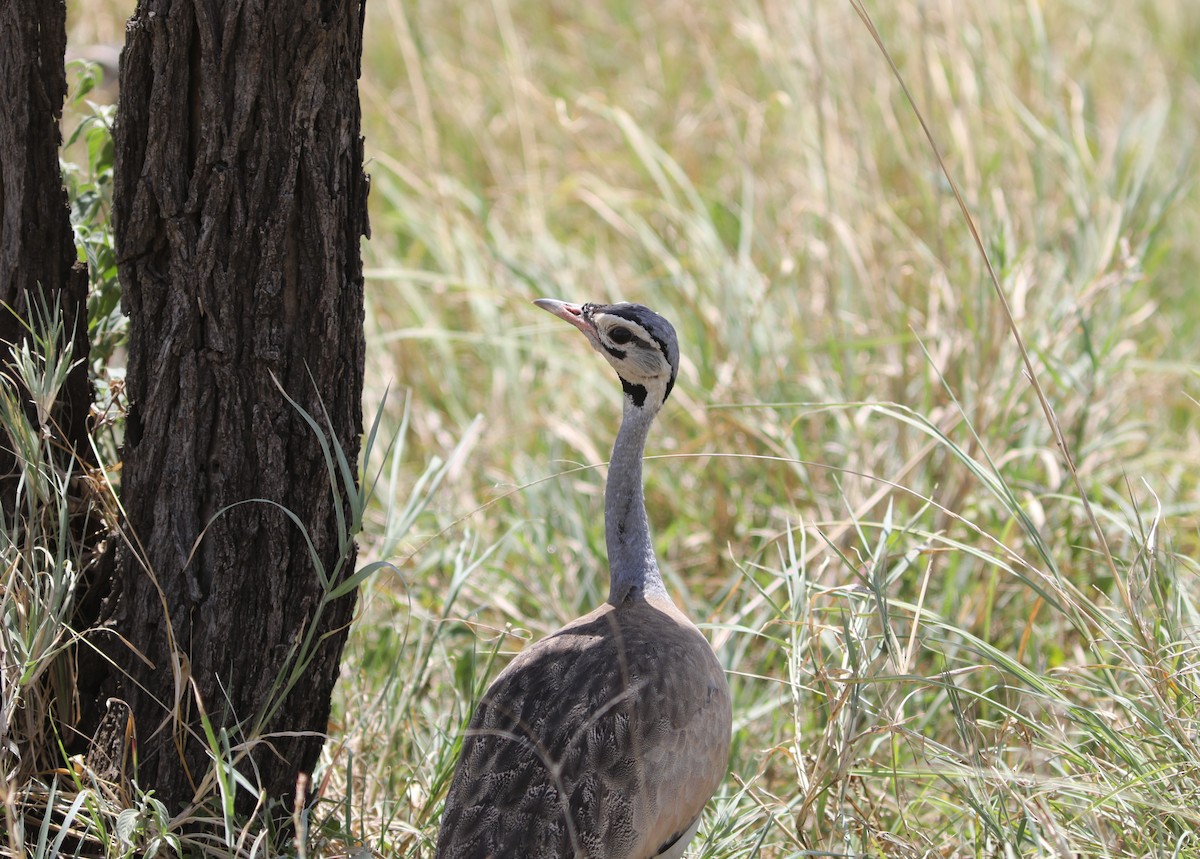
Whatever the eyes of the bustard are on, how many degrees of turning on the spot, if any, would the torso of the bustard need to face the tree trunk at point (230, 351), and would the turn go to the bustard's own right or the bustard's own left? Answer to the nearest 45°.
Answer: approximately 135° to the bustard's own left

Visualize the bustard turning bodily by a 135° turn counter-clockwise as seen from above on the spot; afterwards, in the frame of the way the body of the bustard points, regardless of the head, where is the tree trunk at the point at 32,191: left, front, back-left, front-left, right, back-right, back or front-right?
front

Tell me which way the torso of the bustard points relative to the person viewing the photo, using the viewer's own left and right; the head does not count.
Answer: facing away from the viewer and to the right of the viewer
